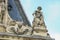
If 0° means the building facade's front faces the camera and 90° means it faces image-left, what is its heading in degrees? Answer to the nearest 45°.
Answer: approximately 0°
